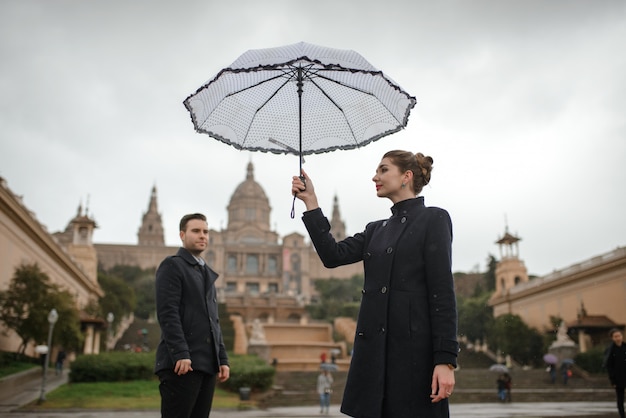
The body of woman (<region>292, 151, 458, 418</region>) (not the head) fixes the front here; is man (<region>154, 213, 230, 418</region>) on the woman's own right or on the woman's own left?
on the woman's own right

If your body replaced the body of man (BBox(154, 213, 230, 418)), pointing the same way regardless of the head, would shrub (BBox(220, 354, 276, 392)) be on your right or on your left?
on your left

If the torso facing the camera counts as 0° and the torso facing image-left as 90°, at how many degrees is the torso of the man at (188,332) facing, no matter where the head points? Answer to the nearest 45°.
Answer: approximately 315°

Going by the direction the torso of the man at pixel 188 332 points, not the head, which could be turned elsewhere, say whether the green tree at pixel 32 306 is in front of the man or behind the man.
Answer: behind
